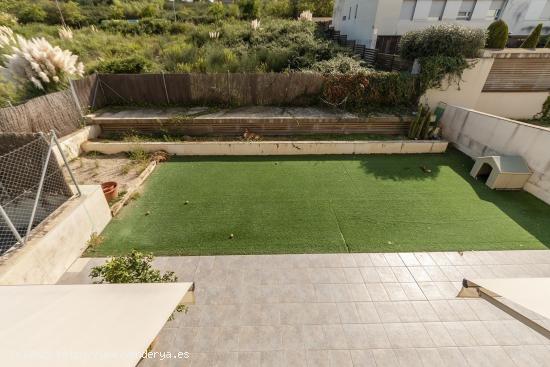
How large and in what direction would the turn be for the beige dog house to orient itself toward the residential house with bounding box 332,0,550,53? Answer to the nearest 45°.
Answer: approximately 90° to its right

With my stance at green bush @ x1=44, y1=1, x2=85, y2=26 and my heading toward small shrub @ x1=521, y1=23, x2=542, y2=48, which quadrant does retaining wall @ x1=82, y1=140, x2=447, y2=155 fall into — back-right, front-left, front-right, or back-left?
front-right

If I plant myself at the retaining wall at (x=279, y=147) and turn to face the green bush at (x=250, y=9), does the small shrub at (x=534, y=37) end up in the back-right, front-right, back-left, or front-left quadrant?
front-right

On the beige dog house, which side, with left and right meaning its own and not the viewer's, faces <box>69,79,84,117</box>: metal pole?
front

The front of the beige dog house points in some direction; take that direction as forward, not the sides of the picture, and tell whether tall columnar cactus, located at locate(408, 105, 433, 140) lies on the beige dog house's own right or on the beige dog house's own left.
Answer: on the beige dog house's own right

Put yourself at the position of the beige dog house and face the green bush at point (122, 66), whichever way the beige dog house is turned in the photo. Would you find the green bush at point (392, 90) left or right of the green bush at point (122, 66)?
right

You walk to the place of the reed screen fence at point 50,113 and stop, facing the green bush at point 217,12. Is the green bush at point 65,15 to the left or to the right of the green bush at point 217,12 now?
left

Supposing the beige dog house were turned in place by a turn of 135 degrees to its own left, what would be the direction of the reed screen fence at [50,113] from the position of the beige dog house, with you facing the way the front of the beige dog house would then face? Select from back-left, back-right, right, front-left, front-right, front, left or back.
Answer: back-right

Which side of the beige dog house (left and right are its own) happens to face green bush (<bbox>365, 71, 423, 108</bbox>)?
right

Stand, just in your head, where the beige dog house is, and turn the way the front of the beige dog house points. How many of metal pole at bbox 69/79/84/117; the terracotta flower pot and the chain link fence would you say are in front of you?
3

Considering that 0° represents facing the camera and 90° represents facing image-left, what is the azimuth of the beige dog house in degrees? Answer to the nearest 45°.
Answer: approximately 45°

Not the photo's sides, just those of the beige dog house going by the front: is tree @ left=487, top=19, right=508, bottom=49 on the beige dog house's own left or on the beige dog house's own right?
on the beige dog house's own right

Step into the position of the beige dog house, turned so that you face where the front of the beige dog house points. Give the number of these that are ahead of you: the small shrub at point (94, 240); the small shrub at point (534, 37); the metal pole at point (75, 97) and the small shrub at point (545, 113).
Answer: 2

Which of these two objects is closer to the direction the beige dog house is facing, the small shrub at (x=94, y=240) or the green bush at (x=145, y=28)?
the small shrub

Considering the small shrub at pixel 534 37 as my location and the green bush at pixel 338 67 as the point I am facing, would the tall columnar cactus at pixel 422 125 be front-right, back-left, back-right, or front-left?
front-left
